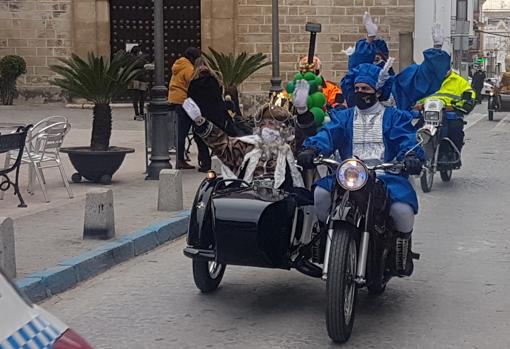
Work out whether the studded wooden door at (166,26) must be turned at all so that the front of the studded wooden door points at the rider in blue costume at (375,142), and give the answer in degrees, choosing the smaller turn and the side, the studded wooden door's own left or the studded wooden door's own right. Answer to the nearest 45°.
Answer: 0° — it already faces them

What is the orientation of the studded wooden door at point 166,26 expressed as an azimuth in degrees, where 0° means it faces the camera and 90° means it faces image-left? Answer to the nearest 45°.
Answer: approximately 0°

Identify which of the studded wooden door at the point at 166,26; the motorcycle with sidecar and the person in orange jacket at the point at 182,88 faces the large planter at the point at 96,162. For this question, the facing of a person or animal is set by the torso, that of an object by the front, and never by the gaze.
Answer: the studded wooden door

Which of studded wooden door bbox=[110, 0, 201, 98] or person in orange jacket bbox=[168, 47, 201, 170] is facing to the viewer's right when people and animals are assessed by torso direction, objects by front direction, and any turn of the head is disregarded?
the person in orange jacket

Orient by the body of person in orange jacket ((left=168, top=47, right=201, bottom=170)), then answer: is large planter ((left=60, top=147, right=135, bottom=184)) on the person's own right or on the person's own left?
on the person's own right

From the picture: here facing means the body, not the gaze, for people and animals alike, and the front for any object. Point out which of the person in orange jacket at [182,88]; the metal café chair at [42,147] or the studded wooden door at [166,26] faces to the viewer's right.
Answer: the person in orange jacket

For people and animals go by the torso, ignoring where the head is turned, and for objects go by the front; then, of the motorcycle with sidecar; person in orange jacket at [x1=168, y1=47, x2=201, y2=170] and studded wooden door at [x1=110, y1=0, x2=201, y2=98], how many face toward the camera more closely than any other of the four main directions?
2

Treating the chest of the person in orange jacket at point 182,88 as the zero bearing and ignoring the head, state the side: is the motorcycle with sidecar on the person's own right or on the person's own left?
on the person's own right

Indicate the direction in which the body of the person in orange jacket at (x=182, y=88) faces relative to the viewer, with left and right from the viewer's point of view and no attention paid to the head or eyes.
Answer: facing to the right of the viewer

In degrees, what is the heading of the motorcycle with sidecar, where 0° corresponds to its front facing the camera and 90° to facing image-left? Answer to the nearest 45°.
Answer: approximately 0°

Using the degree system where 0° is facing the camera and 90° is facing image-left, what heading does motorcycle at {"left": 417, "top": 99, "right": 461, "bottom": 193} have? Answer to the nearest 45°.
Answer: approximately 45°
